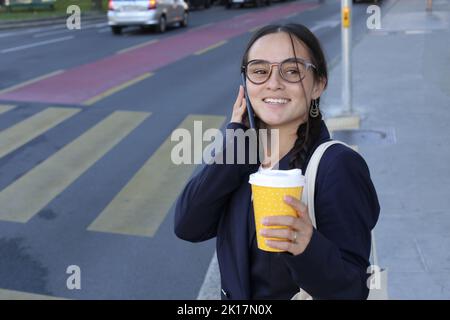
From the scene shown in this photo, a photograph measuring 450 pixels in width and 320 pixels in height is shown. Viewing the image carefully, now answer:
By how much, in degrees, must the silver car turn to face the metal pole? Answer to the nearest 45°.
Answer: approximately 135° to its right

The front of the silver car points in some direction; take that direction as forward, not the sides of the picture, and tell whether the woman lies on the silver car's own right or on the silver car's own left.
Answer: on the silver car's own right

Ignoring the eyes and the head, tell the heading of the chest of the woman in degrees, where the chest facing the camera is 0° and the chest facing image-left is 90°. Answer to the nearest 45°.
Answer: approximately 45°

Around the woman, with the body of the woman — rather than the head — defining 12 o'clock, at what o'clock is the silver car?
The silver car is roughly at 4 o'clock from the woman.

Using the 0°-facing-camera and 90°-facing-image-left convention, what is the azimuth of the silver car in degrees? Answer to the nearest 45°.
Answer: approximately 225°

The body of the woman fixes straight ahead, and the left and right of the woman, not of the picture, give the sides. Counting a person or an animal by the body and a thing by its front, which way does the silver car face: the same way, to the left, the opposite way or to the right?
the opposite way
